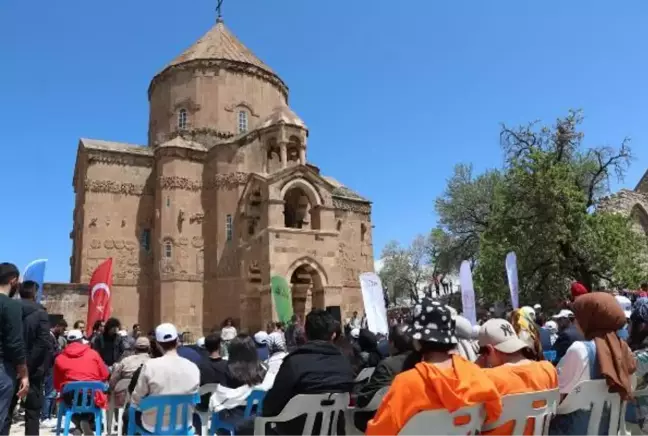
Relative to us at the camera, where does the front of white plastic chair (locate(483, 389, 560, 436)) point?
facing away from the viewer and to the left of the viewer

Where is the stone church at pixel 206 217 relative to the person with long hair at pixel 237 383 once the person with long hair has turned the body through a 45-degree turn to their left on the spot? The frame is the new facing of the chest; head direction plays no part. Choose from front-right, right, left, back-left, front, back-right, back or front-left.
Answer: front-right

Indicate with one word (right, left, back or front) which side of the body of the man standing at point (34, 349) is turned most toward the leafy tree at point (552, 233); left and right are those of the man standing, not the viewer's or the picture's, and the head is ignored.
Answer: front

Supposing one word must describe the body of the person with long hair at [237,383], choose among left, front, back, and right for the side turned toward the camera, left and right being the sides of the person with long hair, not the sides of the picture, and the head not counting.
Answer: back

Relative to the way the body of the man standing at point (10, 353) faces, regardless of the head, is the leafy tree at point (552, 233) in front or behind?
in front

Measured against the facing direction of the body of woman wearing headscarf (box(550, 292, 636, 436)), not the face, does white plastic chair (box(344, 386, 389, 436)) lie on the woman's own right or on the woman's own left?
on the woman's own left

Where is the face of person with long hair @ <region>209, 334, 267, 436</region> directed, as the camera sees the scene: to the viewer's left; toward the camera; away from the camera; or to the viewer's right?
away from the camera

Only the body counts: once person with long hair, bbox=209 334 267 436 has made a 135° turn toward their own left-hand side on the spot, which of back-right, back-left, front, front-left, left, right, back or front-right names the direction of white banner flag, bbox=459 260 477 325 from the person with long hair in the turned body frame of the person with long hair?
back

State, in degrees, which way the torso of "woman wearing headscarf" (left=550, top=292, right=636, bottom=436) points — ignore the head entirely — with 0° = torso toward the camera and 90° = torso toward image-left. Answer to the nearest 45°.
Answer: approximately 135°

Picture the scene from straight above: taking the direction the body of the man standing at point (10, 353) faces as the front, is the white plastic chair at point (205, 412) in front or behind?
in front

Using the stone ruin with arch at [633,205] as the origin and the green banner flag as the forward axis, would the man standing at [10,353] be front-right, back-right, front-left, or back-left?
front-left
